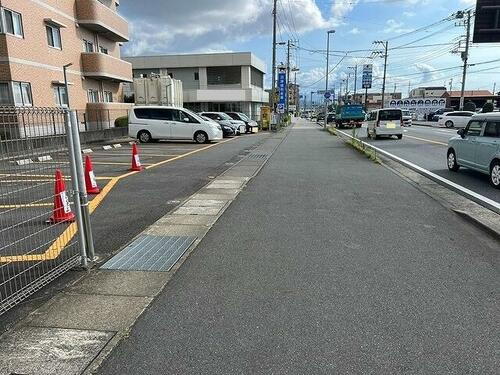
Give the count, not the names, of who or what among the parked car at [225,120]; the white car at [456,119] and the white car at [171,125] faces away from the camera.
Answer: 0

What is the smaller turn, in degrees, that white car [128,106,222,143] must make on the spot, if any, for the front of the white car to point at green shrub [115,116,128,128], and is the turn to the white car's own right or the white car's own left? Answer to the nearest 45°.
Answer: approximately 135° to the white car's own left

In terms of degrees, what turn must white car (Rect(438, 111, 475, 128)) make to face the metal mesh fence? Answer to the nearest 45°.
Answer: approximately 45° to its left

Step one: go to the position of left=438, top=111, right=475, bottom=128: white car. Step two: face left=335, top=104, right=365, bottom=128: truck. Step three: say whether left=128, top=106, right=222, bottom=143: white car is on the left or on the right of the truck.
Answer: left

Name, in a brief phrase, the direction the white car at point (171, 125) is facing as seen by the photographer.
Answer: facing to the right of the viewer

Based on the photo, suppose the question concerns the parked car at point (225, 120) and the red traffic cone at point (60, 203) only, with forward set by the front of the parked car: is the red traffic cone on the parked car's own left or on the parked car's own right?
on the parked car's own right

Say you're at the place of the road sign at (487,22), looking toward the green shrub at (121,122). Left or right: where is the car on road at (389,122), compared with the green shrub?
right

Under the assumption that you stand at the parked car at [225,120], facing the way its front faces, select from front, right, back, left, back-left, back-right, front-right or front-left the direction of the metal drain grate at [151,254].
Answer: front-right

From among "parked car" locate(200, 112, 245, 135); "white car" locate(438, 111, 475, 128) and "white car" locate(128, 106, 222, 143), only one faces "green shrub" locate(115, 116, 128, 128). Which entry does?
"white car" locate(438, 111, 475, 128)

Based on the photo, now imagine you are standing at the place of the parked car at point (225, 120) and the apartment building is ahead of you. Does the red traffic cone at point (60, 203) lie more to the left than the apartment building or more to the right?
left

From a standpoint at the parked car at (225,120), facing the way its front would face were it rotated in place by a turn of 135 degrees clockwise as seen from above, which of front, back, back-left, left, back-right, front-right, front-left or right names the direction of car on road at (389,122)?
back-left
